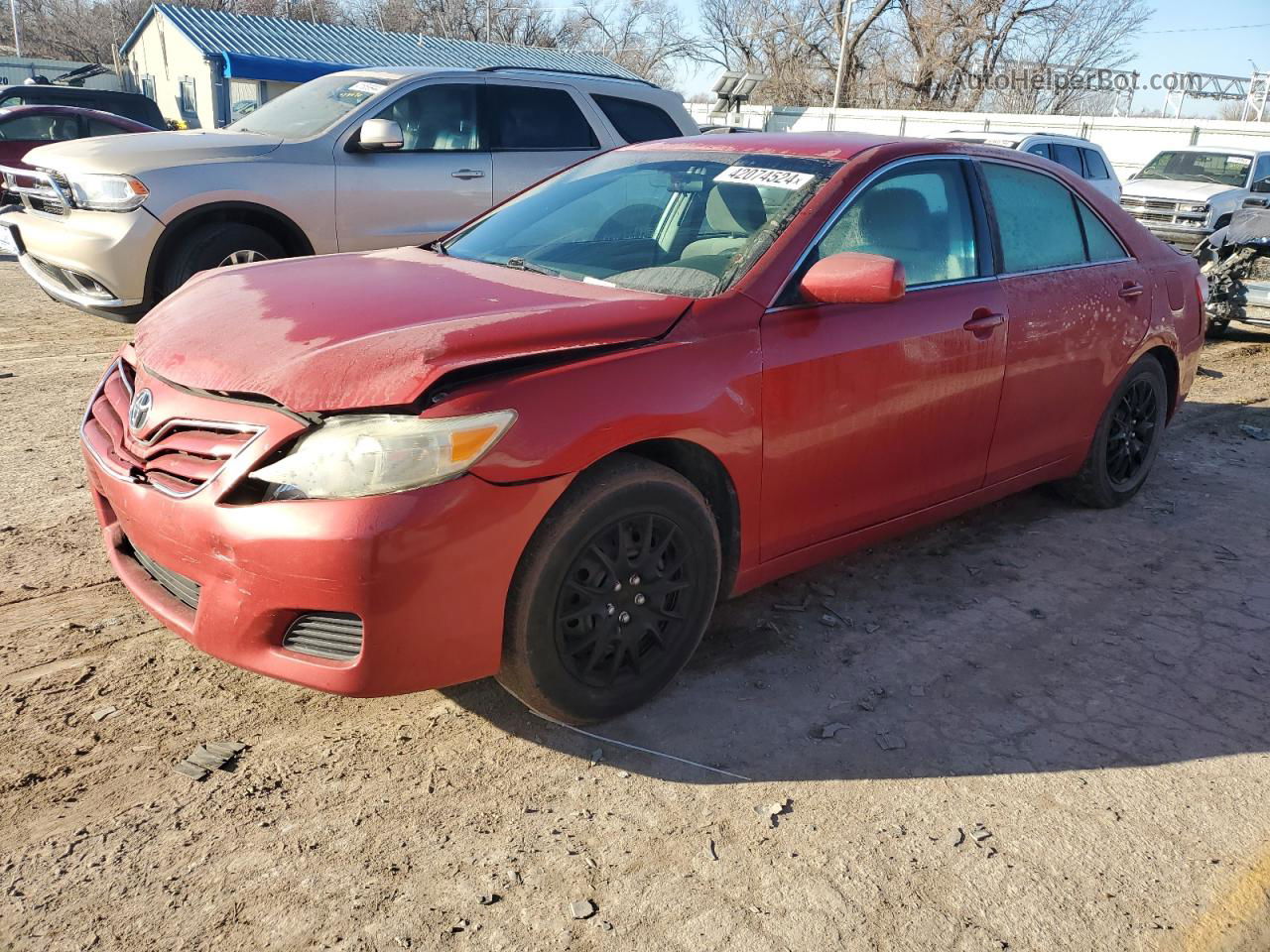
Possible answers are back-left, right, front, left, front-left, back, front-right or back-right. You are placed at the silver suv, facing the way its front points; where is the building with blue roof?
back-right

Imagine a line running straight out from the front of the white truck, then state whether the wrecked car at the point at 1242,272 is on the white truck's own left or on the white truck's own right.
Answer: on the white truck's own left

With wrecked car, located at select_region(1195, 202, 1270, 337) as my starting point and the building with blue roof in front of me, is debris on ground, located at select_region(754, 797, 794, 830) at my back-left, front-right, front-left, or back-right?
back-left

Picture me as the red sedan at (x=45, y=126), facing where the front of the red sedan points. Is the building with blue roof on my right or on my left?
on my right

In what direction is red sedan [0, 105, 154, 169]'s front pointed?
to the viewer's left

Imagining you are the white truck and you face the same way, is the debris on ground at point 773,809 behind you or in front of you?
in front

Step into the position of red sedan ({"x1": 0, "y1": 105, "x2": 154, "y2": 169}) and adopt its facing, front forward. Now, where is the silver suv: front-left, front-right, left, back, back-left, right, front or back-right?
left

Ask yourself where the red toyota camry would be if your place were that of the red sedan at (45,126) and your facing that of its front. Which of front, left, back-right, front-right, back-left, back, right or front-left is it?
left

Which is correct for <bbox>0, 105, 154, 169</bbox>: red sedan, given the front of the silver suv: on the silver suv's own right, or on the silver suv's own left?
on the silver suv's own right
